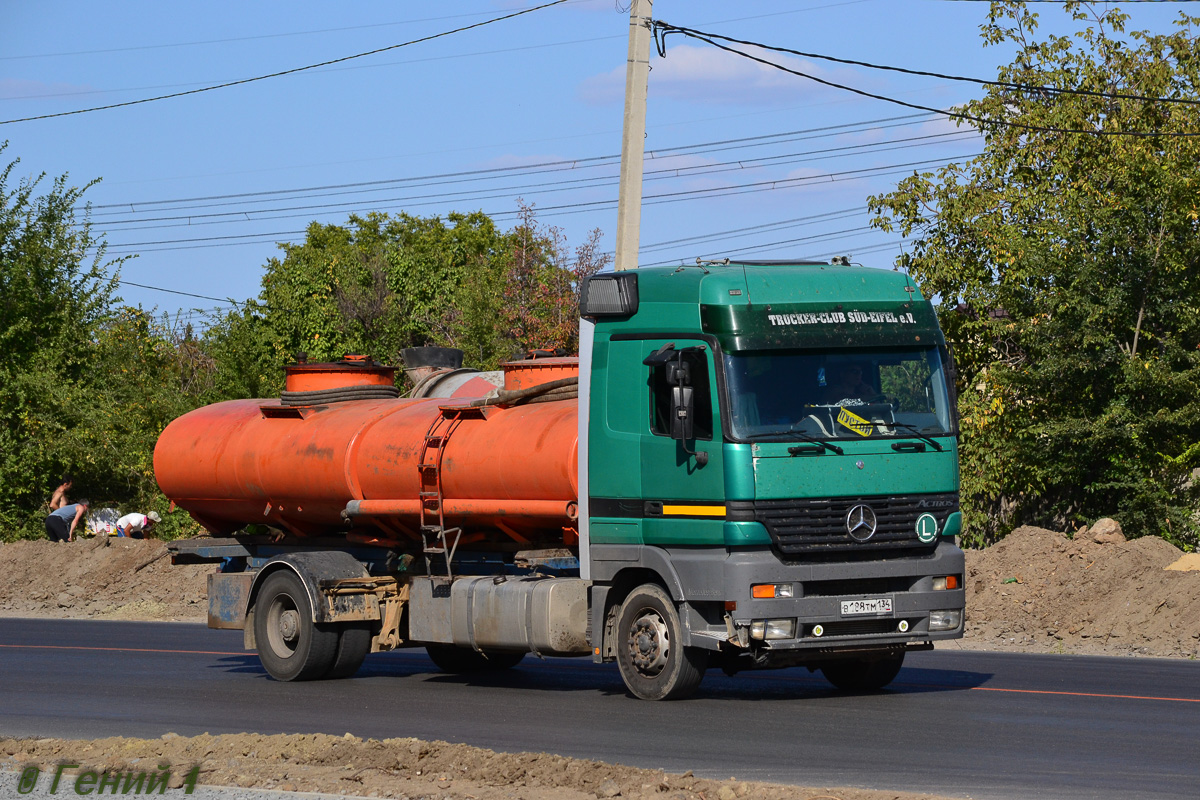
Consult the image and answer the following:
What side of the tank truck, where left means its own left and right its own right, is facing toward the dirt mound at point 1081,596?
left

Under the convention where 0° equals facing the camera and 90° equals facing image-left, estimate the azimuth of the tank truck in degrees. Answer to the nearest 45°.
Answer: approximately 315°

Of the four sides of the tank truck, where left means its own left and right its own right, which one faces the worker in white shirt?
back

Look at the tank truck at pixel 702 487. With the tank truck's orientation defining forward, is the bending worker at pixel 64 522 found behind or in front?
behind

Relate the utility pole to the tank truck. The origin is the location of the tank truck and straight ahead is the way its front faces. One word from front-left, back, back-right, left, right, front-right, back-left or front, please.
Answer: back-left

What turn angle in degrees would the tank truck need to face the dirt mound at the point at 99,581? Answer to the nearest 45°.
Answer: approximately 180°

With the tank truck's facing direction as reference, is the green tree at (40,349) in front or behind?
behind
